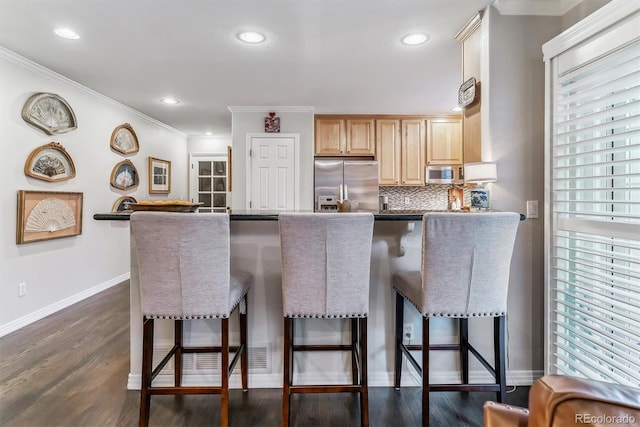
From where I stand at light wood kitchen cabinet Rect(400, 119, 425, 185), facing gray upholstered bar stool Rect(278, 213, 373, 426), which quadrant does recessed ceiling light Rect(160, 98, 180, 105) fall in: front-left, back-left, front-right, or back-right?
front-right

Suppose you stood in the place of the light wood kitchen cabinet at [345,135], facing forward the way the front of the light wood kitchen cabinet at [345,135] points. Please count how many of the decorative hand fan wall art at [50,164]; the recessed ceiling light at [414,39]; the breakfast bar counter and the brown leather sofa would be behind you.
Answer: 0

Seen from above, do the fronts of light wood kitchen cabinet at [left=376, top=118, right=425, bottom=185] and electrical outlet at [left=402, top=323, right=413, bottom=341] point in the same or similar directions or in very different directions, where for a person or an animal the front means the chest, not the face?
same or similar directions

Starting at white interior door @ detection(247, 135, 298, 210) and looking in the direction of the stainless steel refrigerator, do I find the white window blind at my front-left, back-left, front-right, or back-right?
front-right

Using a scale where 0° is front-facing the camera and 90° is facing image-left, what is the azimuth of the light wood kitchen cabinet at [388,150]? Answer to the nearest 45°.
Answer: approximately 0°

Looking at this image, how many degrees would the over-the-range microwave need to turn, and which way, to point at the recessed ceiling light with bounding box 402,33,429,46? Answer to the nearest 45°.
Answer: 0° — it already faces it

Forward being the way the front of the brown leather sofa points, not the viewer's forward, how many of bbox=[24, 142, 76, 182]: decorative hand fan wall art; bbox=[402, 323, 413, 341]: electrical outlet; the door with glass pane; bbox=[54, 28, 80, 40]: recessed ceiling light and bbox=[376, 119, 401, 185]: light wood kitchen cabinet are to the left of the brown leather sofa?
0

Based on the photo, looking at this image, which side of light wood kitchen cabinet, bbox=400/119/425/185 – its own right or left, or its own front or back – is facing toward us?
front

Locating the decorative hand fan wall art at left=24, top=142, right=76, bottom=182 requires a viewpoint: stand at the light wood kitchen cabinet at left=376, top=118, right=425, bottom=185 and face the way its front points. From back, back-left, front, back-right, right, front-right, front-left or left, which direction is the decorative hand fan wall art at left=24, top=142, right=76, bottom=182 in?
front-right

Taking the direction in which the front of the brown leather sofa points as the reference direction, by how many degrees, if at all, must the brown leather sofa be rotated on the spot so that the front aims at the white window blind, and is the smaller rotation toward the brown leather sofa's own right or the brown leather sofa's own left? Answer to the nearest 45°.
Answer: approximately 135° to the brown leather sofa's own right

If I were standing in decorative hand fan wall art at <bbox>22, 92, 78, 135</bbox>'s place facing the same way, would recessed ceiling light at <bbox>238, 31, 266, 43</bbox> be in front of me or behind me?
in front

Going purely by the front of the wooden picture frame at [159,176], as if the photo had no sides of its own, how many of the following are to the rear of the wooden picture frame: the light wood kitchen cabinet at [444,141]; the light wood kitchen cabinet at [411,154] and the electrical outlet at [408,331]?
0

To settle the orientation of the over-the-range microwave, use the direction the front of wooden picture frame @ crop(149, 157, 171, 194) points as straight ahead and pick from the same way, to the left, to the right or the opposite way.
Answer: to the right

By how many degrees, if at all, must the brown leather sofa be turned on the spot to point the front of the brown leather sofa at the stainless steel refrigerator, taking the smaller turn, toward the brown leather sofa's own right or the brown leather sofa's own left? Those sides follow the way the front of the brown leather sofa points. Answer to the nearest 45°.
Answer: approximately 90° to the brown leather sofa's own right

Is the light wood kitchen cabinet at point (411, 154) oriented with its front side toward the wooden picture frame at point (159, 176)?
no
